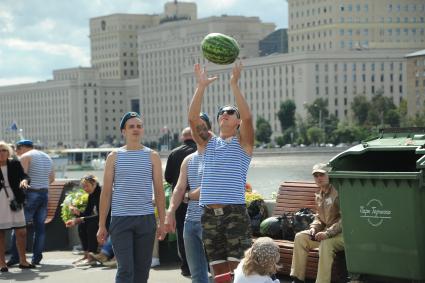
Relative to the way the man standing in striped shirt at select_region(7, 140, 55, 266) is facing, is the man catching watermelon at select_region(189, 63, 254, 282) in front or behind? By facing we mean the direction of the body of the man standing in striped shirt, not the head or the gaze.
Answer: behind

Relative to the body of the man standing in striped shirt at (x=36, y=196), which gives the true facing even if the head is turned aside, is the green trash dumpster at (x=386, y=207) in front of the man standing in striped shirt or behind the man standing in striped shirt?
behind
